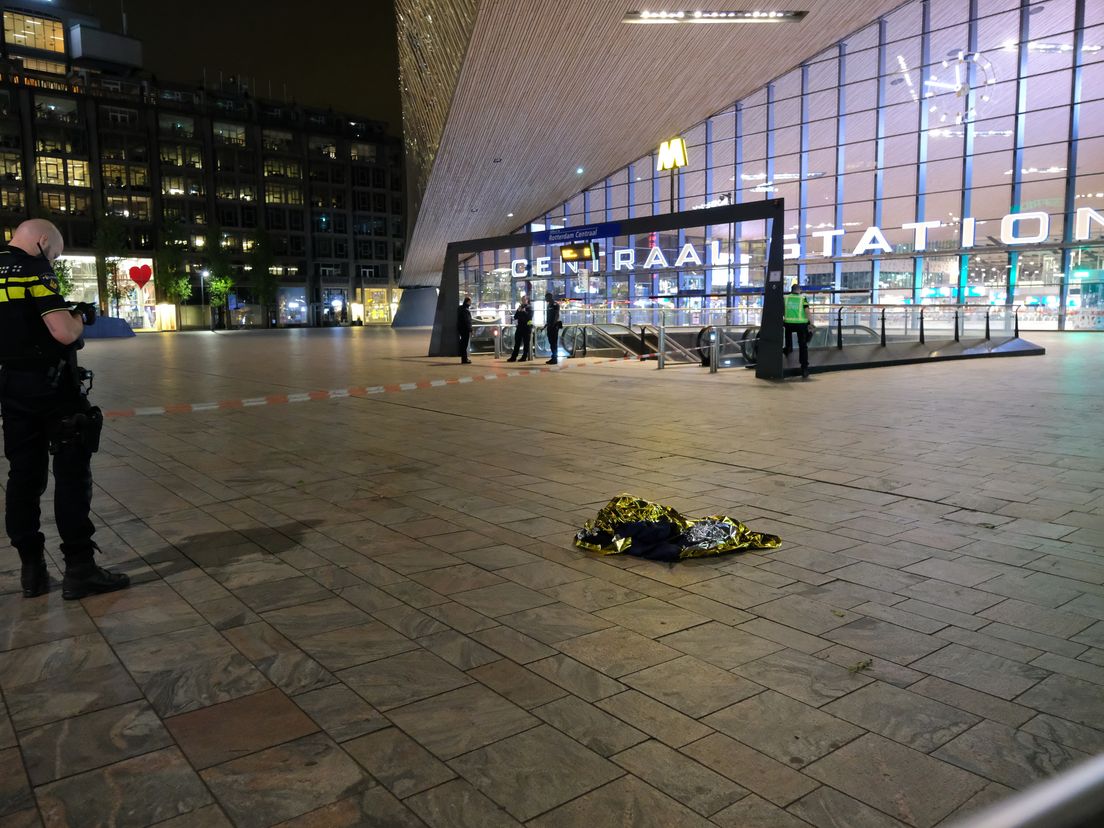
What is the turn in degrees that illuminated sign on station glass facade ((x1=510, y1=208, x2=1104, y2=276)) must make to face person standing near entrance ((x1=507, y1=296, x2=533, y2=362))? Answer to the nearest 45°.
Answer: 0° — it already faces them

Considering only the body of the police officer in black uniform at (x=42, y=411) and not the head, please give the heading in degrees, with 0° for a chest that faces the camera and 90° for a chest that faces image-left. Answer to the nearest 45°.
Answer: approximately 225°

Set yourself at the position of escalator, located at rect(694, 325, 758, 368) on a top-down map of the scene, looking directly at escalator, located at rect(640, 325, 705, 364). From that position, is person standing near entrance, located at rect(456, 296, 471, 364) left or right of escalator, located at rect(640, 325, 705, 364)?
left

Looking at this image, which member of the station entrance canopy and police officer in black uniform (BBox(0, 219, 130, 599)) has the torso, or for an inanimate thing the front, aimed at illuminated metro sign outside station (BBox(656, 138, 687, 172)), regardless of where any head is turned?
the police officer in black uniform

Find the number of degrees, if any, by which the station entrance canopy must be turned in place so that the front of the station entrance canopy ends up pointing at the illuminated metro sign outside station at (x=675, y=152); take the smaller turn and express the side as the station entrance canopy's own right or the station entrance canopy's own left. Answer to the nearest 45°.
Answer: approximately 135° to the station entrance canopy's own right

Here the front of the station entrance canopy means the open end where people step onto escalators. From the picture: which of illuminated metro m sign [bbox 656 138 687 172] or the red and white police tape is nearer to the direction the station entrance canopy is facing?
the red and white police tape

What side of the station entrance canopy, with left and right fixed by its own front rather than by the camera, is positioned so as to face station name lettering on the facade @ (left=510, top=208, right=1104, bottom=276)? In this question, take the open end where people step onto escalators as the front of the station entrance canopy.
back

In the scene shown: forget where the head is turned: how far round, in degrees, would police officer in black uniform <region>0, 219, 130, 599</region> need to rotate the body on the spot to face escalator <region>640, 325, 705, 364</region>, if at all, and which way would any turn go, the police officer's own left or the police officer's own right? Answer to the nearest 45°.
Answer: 0° — they already face it

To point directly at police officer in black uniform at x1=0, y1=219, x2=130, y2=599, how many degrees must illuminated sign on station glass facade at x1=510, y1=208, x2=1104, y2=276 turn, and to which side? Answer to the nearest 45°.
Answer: approximately 45° to its left

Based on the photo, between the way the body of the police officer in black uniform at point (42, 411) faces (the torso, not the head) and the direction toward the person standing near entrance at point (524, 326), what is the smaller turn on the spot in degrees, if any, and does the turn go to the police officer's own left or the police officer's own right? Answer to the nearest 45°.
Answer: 0° — they already face them

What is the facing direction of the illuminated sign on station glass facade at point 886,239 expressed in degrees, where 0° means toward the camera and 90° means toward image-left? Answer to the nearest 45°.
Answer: approximately 45°
